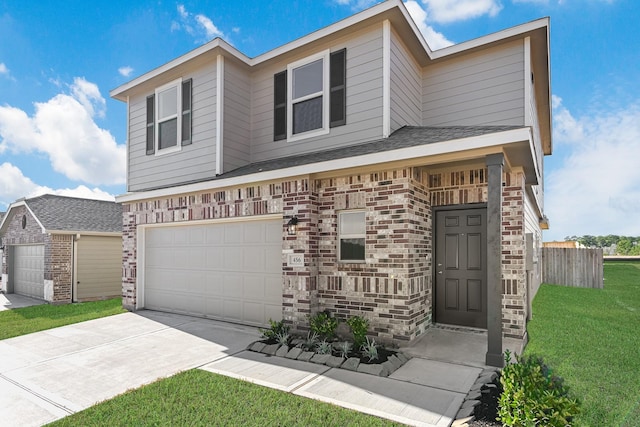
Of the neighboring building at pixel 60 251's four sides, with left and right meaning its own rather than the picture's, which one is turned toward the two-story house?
left

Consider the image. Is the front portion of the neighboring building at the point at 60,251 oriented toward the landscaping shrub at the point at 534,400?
no

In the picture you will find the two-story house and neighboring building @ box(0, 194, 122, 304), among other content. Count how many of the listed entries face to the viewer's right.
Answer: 0

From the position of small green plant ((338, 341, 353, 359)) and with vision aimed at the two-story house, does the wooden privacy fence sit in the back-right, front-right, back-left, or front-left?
front-right

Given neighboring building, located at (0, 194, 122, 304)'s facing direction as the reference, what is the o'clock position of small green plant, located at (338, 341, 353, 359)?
The small green plant is roughly at 10 o'clock from the neighboring building.

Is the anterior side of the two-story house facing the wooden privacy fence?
no

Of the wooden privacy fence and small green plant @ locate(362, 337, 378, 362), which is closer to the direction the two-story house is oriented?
the small green plant

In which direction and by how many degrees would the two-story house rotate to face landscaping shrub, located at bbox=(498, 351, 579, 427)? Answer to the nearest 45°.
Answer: approximately 45° to its left

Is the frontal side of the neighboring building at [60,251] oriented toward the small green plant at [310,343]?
no

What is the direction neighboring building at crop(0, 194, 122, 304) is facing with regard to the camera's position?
facing the viewer and to the left of the viewer
